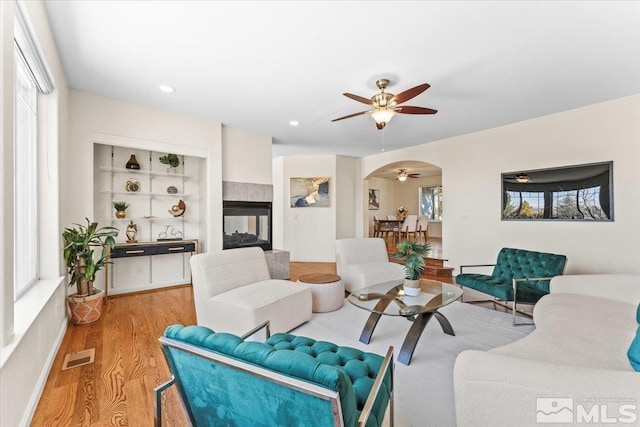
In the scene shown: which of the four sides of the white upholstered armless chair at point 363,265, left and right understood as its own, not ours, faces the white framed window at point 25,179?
right

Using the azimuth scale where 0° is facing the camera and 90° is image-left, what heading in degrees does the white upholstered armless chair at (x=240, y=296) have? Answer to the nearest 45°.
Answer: approximately 315°

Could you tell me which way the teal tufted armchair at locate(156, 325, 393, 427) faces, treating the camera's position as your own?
facing away from the viewer and to the right of the viewer

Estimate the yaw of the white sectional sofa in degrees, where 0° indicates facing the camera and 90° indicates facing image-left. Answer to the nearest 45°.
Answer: approximately 90°

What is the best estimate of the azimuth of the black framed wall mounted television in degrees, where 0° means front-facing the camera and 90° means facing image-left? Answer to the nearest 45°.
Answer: approximately 45°
